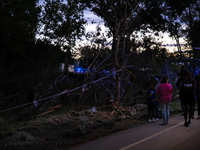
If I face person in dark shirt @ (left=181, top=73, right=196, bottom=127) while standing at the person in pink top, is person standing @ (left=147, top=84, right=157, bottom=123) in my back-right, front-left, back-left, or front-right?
back-left
